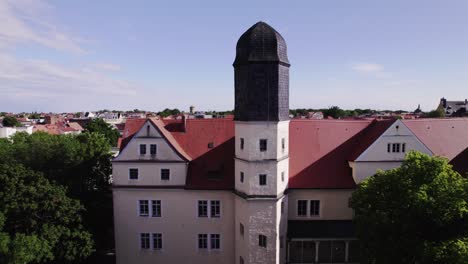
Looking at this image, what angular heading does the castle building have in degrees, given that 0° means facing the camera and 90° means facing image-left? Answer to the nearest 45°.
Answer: approximately 0°

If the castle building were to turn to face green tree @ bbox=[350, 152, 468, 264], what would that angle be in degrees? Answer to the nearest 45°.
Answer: approximately 45° to its left

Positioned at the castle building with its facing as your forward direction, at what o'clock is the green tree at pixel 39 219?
The green tree is roughly at 2 o'clock from the castle building.

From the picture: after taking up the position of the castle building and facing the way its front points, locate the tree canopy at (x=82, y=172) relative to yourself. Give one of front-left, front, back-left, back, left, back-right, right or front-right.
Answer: right
